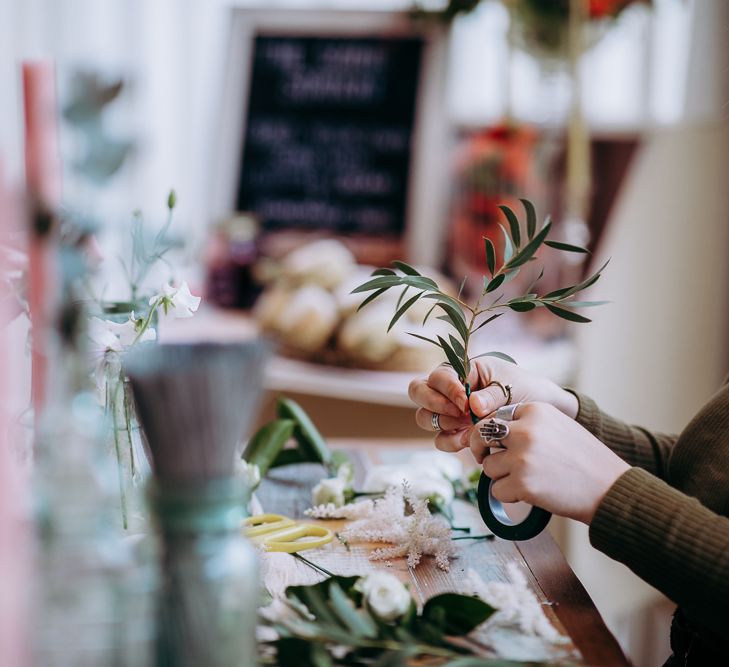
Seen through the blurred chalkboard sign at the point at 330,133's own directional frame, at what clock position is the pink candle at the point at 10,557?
The pink candle is roughly at 12 o'clock from the blurred chalkboard sign.

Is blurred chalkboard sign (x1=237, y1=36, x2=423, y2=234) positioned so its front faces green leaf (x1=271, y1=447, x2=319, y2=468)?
yes

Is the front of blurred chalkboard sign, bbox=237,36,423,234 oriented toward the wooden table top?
yes

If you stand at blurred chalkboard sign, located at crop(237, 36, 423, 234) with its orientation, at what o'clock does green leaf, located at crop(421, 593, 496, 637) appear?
The green leaf is roughly at 12 o'clock from the blurred chalkboard sign.

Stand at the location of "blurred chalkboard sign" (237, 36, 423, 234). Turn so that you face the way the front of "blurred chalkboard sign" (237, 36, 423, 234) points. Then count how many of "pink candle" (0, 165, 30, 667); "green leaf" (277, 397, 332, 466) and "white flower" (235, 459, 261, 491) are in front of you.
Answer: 3

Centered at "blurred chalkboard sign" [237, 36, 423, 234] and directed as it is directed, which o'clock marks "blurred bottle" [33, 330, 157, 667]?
The blurred bottle is roughly at 12 o'clock from the blurred chalkboard sign.

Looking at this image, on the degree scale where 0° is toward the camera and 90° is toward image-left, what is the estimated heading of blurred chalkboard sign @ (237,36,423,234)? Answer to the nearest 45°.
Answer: approximately 0°

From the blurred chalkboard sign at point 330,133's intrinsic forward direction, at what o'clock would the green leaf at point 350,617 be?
The green leaf is roughly at 12 o'clock from the blurred chalkboard sign.

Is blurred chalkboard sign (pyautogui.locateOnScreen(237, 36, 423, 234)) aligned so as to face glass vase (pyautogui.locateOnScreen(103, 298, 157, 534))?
yes

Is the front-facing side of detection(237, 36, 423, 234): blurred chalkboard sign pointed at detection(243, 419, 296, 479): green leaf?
yes
